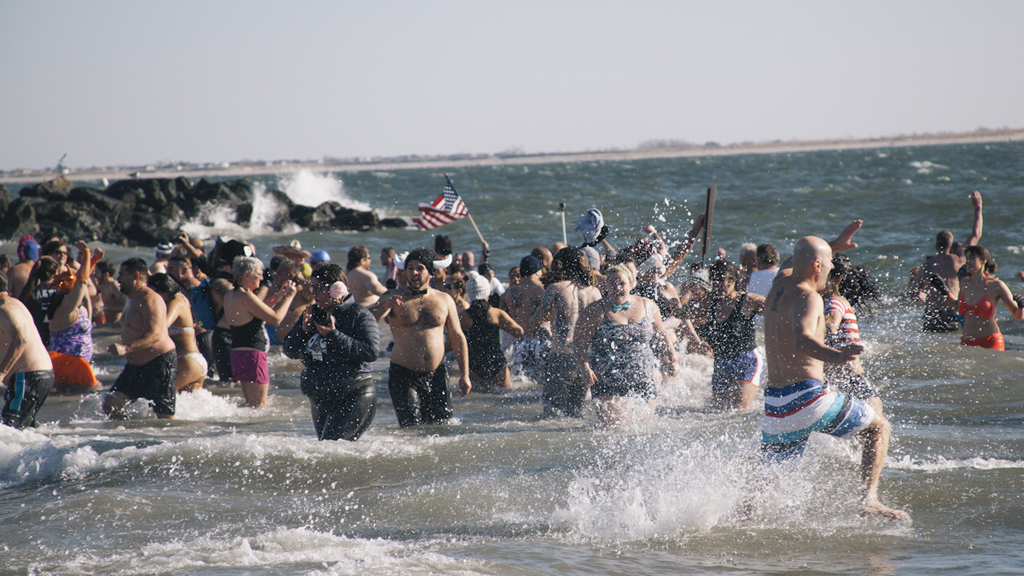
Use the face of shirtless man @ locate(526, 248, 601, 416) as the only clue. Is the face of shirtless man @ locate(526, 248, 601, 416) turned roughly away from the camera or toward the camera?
away from the camera

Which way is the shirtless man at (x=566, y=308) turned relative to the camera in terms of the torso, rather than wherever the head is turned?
away from the camera

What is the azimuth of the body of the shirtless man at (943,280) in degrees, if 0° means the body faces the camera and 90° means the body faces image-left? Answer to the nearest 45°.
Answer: approximately 180°

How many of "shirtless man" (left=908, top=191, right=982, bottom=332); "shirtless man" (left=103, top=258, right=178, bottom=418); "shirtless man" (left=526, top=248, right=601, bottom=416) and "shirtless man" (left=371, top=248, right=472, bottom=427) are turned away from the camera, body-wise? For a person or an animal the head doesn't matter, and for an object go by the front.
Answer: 2

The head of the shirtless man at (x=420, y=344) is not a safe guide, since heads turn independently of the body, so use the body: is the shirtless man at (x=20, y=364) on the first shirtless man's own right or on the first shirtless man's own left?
on the first shirtless man's own right

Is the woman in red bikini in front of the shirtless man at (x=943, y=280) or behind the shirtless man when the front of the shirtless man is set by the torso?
behind

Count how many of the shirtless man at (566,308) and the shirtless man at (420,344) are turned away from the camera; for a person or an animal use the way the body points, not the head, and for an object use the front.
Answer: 1

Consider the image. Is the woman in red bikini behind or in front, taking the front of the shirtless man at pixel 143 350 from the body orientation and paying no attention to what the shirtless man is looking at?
behind
